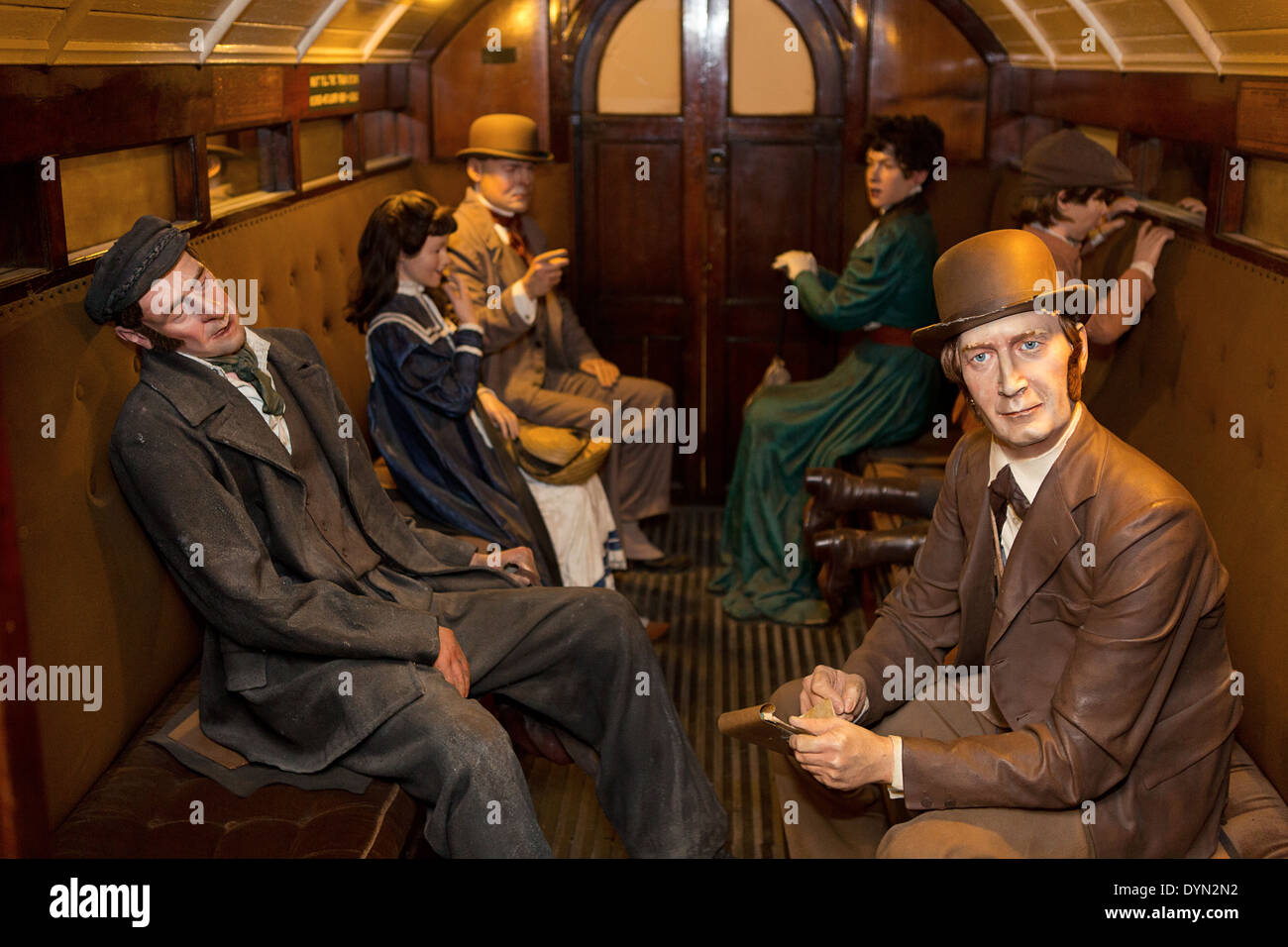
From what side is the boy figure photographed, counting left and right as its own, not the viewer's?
right

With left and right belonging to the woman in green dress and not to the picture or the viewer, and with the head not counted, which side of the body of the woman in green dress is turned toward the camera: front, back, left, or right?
left

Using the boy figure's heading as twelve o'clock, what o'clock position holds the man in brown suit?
The man in brown suit is roughly at 3 o'clock from the boy figure.

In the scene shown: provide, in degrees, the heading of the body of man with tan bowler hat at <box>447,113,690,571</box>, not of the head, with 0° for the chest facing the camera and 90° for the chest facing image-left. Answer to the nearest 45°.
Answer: approximately 315°

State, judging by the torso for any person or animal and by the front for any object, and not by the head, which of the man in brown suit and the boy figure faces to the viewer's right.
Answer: the boy figure

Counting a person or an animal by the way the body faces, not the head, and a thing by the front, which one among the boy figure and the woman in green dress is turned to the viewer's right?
the boy figure

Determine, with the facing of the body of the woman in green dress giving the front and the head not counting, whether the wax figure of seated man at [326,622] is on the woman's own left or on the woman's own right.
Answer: on the woman's own left

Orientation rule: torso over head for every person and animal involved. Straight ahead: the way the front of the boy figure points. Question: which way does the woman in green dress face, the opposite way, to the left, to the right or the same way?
the opposite way

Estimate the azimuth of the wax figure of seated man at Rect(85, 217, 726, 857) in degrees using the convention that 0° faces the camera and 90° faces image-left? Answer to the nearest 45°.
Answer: approximately 315°

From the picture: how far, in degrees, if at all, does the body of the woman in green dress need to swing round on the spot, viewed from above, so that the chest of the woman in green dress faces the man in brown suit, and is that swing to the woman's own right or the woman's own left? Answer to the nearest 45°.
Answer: approximately 90° to the woman's own left

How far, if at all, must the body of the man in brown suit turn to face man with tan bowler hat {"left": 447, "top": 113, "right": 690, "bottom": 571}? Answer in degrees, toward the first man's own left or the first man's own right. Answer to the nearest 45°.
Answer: approximately 90° to the first man's own right
